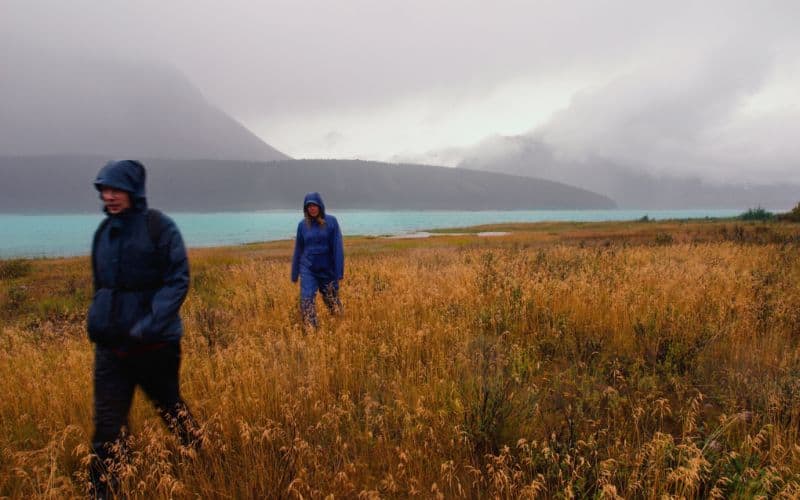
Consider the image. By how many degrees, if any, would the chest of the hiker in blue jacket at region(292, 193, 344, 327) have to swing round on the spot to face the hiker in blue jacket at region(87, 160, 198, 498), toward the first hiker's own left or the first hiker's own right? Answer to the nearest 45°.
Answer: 0° — they already face them

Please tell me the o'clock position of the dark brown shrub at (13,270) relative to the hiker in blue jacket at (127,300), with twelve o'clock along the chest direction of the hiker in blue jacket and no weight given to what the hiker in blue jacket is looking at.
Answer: The dark brown shrub is roughly at 4 o'clock from the hiker in blue jacket.

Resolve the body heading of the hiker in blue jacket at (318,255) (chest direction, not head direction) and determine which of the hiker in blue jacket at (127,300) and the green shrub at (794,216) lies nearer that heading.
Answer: the hiker in blue jacket

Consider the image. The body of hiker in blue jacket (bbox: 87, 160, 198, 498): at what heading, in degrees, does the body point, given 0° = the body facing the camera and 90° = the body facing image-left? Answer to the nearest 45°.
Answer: approximately 45°

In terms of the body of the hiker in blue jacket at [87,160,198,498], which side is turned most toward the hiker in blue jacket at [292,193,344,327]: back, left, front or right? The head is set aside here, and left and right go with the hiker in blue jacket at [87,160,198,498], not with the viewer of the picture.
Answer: back

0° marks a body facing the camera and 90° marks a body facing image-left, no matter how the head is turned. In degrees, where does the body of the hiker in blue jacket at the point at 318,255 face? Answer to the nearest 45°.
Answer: approximately 0°

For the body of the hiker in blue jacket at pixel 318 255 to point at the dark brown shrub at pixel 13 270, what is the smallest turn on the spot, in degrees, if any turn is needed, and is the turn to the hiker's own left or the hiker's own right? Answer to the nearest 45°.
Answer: approximately 135° to the hiker's own right
